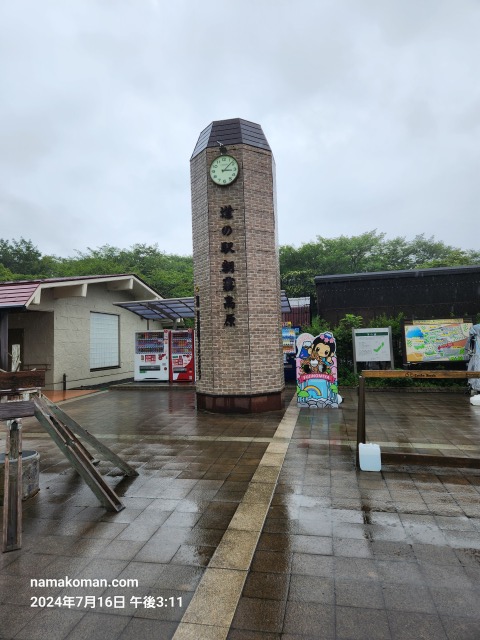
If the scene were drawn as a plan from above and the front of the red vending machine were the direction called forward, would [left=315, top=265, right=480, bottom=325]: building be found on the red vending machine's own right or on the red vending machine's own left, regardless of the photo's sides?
on the red vending machine's own left

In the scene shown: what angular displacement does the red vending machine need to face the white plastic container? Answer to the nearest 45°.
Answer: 0° — it already faces it

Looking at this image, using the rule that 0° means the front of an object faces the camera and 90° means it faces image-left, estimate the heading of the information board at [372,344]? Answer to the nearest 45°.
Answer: approximately 0°

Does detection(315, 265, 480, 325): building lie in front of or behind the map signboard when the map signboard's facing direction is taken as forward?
behind

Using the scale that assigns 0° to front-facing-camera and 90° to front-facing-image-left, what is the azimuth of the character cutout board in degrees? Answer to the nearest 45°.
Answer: approximately 0°

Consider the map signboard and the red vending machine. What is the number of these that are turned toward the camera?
2

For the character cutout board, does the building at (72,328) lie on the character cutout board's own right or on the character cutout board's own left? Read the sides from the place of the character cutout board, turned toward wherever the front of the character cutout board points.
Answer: on the character cutout board's own right

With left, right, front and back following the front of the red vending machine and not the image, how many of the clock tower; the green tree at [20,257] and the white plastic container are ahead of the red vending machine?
2

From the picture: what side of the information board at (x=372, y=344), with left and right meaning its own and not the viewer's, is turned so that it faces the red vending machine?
right
